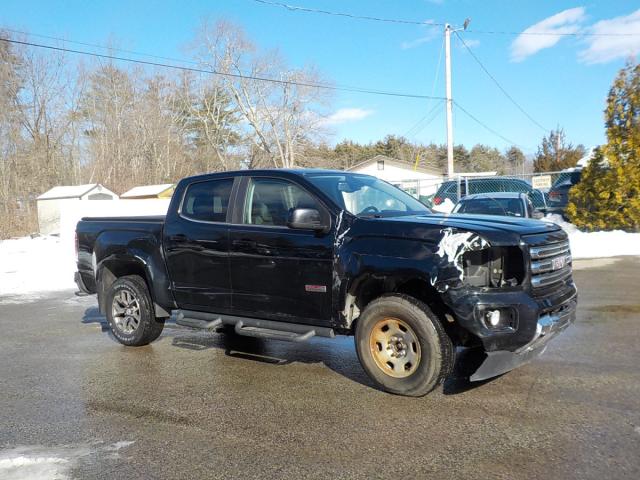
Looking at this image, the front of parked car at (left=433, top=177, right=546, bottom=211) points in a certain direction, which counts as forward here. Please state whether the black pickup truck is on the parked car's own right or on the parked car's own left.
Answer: on the parked car's own right

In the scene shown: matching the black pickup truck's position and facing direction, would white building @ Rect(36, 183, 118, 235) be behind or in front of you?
behind

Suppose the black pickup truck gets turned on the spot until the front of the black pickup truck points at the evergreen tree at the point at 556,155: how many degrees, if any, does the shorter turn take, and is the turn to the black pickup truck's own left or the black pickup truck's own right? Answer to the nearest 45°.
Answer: approximately 90° to the black pickup truck's own left

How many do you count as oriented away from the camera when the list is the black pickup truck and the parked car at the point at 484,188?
0

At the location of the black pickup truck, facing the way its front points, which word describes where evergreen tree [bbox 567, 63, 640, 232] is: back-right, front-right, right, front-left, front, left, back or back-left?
left

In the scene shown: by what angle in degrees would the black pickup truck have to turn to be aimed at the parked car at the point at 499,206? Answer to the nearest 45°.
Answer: approximately 90° to its left

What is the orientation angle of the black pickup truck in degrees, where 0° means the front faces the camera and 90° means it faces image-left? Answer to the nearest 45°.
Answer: approximately 315°

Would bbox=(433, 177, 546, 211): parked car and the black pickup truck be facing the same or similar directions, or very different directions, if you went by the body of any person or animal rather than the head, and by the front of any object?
same or similar directions
